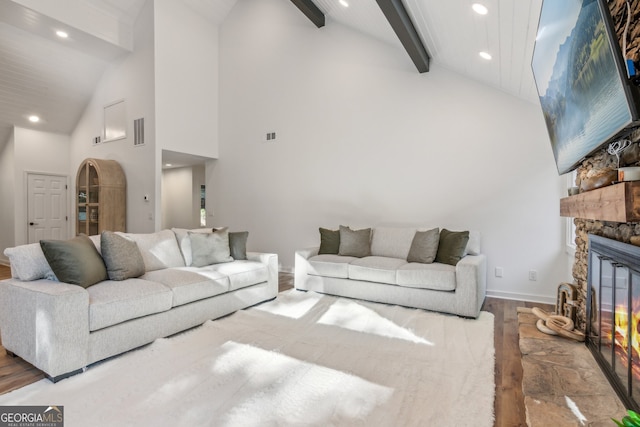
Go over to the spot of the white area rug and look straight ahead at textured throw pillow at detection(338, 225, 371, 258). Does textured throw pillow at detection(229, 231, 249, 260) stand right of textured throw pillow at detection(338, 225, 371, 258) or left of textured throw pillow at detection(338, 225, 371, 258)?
left

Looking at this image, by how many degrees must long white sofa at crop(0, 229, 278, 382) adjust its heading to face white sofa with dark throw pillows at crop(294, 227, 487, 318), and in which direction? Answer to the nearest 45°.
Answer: approximately 45° to its left

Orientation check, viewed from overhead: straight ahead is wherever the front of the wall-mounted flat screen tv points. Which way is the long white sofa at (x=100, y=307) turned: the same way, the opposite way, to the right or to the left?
the opposite way

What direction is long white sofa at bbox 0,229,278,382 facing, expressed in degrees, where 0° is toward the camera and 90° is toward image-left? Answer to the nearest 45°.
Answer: approximately 315°

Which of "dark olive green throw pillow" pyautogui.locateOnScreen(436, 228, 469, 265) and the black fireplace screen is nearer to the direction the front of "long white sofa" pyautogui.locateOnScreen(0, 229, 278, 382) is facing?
the black fireplace screen

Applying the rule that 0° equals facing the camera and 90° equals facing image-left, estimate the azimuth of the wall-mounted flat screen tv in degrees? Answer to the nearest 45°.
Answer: approximately 45°
